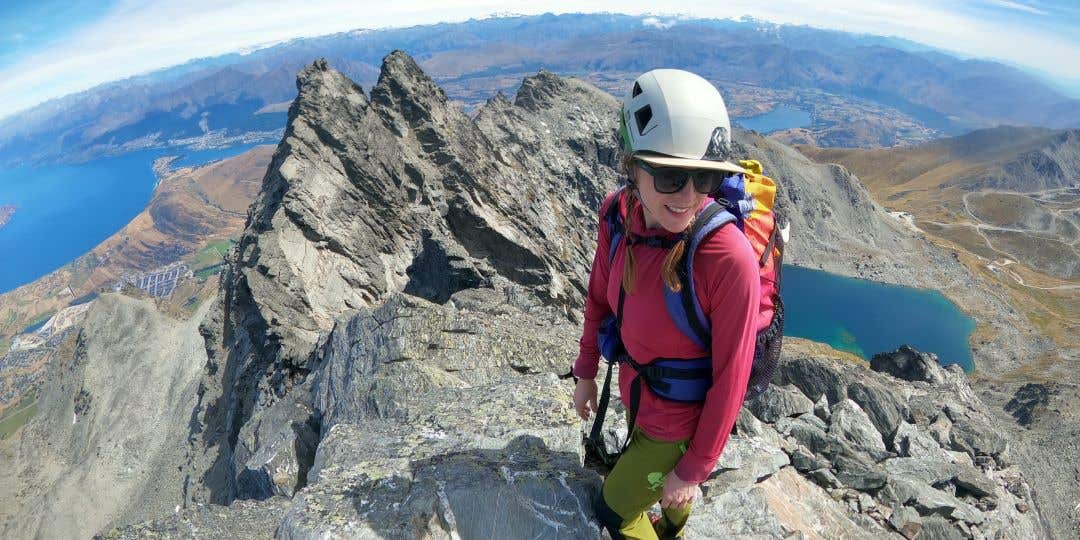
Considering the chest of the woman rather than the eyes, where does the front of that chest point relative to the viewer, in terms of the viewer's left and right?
facing the viewer and to the left of the viewer

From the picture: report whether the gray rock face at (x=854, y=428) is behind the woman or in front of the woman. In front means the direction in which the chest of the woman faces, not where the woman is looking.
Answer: behind

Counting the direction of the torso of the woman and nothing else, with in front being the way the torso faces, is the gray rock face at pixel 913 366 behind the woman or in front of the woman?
behind

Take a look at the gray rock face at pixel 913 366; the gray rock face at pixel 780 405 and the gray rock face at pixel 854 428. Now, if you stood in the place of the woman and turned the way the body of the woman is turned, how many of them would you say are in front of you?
0
